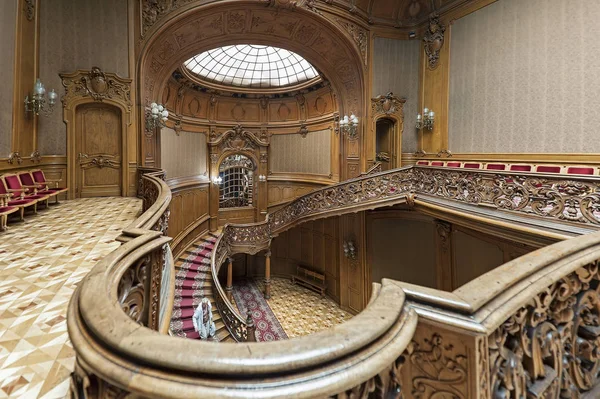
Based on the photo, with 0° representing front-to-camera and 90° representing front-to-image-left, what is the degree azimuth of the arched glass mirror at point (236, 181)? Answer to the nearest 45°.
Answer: approximately 0°

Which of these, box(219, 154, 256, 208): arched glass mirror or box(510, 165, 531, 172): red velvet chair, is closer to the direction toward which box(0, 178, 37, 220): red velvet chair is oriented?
the red velvet chair
